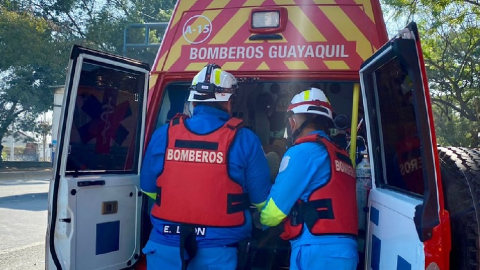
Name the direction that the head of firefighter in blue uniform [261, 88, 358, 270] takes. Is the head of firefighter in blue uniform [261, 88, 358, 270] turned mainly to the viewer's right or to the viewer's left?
to the viewer's left

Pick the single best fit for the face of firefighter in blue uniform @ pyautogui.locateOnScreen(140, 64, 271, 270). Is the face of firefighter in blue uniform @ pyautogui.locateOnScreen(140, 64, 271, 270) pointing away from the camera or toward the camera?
away from the camera

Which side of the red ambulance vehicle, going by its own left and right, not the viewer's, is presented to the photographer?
back

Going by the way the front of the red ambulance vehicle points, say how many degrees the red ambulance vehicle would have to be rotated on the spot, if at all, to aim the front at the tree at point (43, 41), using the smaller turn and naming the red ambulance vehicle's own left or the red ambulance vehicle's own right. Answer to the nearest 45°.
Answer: approximately 45° to the red ambulance vehicle's own left

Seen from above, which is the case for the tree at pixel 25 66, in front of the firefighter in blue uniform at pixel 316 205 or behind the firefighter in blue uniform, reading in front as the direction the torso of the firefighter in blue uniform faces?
in front

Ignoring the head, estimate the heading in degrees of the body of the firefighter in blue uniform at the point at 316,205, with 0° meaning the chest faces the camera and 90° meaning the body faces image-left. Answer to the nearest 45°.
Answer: approximately 135°

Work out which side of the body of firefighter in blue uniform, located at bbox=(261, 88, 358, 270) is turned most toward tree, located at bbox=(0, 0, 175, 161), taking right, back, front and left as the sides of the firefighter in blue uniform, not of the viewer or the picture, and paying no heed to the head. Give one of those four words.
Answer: front
